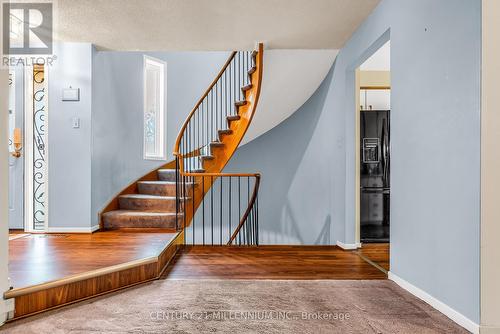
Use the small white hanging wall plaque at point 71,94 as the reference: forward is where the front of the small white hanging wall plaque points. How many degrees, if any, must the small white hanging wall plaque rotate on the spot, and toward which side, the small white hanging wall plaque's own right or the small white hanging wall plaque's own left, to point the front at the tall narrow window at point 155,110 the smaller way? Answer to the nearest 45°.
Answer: approximately 135° to the small white hanging wall plaque's own left

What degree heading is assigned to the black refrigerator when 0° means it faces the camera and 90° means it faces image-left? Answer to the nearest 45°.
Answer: approximately 0°

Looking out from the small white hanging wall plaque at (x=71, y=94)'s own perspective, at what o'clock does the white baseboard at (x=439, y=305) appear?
The white baseboard is roughly at 11 o'clock from the small white hanging wall plaque.

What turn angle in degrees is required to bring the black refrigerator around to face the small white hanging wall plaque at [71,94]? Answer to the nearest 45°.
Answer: approximately 45° to its right

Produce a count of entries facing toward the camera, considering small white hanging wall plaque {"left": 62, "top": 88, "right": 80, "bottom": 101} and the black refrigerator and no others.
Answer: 2

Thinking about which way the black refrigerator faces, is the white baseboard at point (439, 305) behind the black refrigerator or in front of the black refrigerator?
in front

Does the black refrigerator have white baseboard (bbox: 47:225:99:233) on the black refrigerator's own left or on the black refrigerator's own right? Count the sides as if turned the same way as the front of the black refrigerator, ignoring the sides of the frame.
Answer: on the black refrigerator's own right

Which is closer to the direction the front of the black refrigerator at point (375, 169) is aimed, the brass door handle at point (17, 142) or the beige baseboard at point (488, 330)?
the beige baseboard

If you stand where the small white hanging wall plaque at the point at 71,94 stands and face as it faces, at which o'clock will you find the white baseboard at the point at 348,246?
The white baseboard is roughly at 10 o'clock from the small white hanging wall plaque.

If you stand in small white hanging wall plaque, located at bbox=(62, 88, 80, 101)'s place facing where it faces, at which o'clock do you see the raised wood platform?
The raised wood platform is roughly at 12 o'clock from the small white hanging wall plaque.
